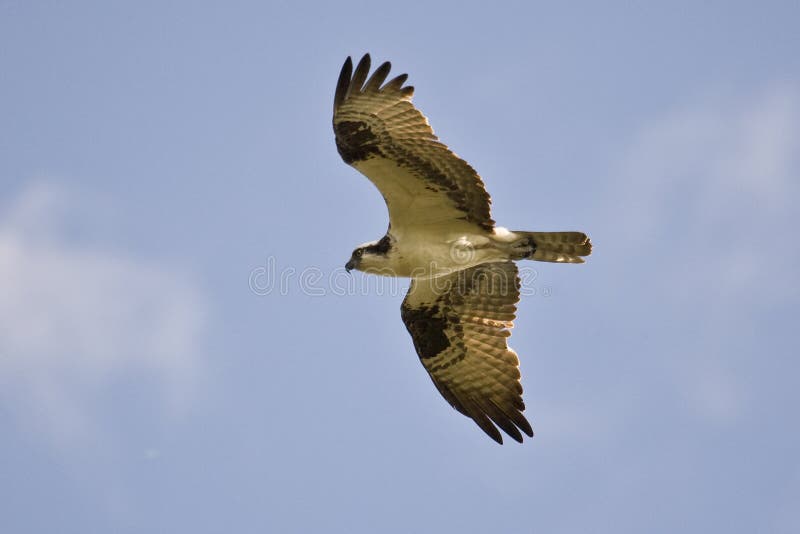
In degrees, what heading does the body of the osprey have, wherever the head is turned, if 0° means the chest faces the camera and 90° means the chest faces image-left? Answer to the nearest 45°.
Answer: approximately 90°
